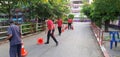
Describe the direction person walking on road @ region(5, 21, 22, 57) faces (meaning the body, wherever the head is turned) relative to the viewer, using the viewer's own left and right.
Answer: facing away from the viewer and to the left of the viewer

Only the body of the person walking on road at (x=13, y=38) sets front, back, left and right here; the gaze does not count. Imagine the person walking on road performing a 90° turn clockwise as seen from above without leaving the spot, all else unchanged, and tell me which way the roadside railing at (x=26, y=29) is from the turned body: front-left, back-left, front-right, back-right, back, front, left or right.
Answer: front-left
